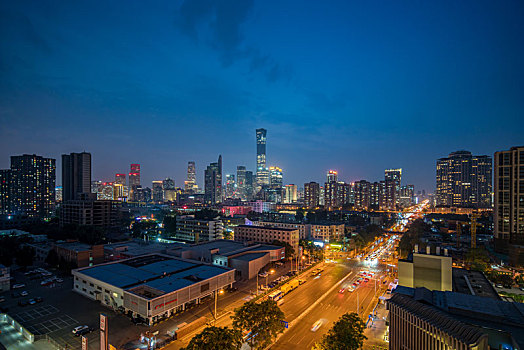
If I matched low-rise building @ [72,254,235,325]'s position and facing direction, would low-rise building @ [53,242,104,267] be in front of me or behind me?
behind

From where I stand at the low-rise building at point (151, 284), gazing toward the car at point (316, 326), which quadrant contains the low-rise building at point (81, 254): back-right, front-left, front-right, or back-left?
back-left

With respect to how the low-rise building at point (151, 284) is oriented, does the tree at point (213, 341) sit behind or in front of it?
in front

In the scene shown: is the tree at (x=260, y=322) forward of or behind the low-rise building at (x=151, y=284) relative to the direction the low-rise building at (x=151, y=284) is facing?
forward

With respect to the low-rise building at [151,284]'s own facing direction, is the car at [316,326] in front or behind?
in front

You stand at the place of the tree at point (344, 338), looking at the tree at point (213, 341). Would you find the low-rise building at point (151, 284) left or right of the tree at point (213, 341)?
right
